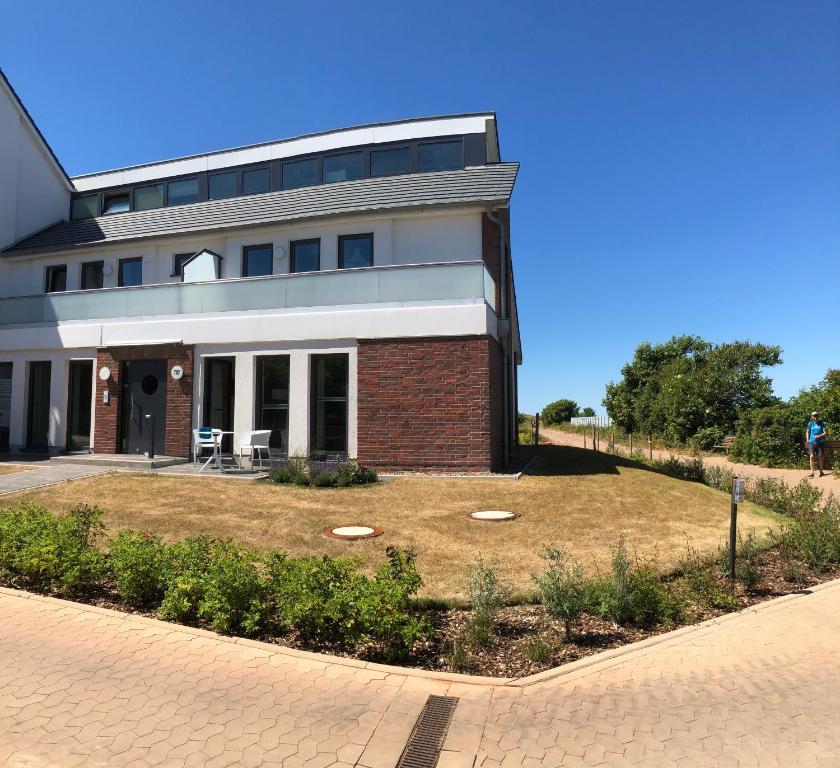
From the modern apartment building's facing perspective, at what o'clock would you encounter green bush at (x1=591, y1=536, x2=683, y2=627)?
The green bush is roughly at 10 o'clock from the modern apartment building.

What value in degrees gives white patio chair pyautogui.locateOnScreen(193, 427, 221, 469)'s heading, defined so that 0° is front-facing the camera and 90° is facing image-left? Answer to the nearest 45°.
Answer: approximately 0°

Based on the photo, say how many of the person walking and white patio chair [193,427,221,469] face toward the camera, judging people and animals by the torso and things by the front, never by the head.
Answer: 2

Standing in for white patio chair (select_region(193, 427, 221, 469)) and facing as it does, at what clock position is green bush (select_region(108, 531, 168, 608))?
The green bush is roughly at 12 o'clock from the white patio chair.

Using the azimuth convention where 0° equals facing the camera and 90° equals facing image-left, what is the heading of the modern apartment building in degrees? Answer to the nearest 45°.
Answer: approximately 45°

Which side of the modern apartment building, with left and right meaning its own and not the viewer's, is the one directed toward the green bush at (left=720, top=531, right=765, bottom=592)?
left

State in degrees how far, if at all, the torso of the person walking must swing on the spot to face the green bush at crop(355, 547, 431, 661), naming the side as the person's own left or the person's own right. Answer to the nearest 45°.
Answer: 0° — they already face it

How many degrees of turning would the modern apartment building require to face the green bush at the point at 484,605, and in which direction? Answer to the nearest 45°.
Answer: approximately 45° to its left
